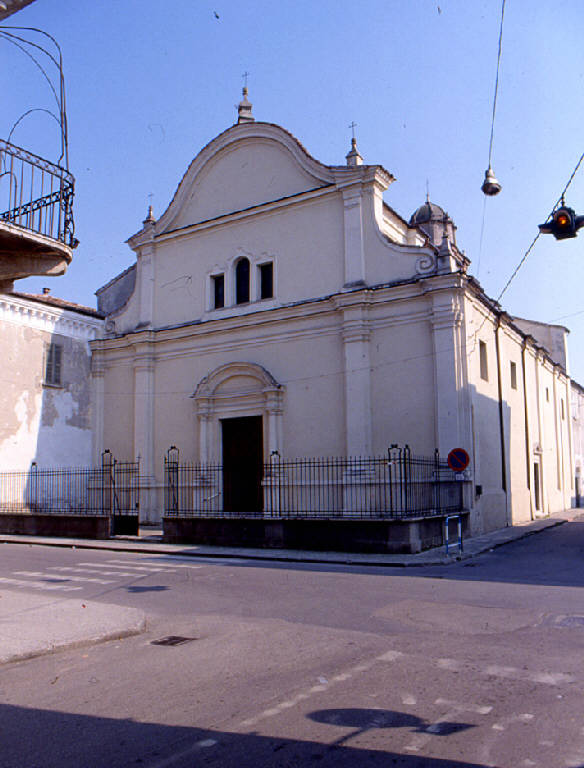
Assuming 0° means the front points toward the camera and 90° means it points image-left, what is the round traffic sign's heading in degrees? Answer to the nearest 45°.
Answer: approximately 0°

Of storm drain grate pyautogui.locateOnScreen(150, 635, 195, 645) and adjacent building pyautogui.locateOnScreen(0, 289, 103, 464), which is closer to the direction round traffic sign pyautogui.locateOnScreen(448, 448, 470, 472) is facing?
the storm drain grate

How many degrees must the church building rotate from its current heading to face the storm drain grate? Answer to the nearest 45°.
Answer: approximately 45° to its left

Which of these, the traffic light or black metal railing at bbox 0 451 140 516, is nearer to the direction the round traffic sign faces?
the traffic light

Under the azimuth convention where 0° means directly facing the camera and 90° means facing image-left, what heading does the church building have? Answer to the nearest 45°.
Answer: approximately 45°

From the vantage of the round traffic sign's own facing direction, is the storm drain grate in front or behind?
in front

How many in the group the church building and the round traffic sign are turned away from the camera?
0

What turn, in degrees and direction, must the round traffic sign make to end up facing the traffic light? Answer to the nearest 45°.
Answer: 0° — it already faces it

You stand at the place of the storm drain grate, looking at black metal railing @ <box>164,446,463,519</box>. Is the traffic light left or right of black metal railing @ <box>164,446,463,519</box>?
right
